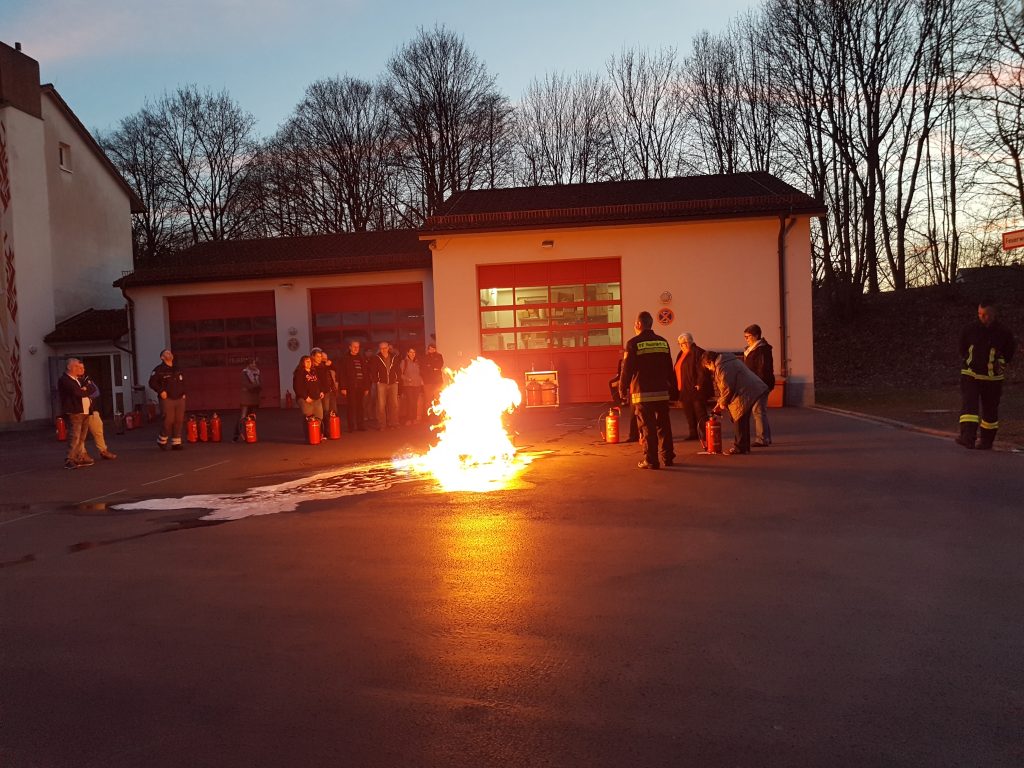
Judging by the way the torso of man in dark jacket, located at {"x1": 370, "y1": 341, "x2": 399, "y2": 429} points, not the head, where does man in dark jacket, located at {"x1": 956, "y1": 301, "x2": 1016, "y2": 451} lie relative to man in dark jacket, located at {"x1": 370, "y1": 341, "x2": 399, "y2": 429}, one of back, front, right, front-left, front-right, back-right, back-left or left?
front-left

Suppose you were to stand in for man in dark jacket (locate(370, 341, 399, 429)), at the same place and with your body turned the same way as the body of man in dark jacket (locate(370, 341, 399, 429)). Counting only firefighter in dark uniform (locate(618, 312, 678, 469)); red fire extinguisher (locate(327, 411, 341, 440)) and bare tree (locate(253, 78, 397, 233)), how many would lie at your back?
1

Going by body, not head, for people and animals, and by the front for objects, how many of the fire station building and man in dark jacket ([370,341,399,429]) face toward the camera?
2

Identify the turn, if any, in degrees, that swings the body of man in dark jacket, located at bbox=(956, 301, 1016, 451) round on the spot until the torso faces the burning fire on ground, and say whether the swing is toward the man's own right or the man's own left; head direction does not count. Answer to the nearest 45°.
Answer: approximately 45° to the man's own right

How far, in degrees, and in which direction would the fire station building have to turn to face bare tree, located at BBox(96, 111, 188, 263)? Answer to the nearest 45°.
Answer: approximately 135° to its right

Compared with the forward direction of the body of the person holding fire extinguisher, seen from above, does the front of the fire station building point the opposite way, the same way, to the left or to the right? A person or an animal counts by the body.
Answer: to the left

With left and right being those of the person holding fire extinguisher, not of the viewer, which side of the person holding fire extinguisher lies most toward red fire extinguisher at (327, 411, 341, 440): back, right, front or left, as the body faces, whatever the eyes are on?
front

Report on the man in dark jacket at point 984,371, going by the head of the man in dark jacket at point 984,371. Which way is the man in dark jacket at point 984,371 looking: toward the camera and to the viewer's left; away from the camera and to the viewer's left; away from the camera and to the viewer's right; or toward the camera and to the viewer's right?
toward the camera and to the viewer's left

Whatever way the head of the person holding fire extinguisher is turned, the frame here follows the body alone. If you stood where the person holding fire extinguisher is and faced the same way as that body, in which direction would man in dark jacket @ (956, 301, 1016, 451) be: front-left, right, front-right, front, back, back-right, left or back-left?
back

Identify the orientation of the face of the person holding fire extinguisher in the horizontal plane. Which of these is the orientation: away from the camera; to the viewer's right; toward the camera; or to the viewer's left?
to the viewer's left

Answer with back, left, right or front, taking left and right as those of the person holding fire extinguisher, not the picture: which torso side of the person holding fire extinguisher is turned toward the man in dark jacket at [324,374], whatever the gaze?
front

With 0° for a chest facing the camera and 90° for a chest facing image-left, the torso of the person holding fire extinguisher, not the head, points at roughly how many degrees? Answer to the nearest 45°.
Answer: approximately 90°

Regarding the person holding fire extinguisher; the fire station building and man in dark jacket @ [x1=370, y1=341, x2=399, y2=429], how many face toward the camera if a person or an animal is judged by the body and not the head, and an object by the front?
2
